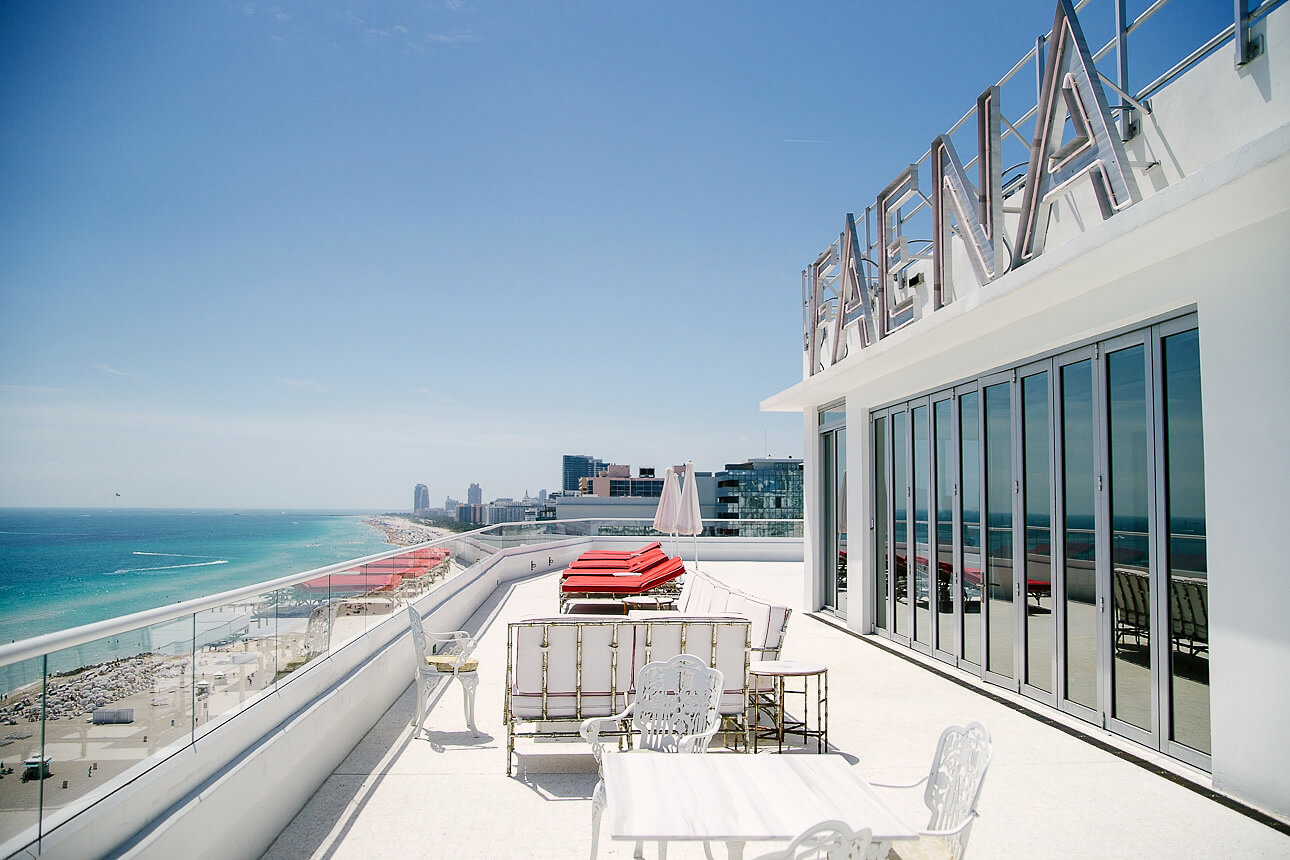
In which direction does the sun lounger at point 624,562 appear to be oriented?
to the viewer's left

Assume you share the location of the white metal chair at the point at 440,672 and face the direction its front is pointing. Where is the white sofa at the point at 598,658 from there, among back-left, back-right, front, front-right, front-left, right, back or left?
front-right

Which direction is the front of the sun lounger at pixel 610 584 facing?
to the viewer's left

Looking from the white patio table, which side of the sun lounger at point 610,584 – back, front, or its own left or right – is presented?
left

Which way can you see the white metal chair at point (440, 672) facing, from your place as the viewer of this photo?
facing to the right of the viewer

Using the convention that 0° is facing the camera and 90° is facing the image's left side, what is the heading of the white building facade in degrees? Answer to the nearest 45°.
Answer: approximately 45°

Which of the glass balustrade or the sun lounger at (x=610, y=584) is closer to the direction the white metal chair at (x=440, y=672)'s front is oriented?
the sun lounger

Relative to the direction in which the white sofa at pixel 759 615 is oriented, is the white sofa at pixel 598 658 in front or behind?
in front

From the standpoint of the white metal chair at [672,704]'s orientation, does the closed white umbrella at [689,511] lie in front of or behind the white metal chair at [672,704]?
behind

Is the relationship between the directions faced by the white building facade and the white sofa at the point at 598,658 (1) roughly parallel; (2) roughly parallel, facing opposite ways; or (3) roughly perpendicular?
roughly perpendicular

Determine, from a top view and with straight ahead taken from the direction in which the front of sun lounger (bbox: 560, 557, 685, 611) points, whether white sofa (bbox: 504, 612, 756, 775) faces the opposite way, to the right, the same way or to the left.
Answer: to the right

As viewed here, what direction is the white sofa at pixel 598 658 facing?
away from the camera

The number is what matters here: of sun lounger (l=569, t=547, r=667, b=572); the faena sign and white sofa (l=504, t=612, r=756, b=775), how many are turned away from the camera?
1

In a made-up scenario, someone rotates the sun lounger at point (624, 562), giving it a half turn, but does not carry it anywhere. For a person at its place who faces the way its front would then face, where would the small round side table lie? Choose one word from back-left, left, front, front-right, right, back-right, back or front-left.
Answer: right

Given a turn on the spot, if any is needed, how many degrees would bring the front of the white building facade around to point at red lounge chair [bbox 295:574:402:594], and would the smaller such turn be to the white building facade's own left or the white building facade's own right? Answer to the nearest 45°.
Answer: approximately 45° to the white building facade's own right

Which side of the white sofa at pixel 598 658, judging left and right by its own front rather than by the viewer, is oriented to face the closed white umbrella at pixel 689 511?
front

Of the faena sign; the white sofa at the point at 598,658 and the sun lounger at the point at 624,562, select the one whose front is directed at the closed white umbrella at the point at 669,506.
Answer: the white sofa
